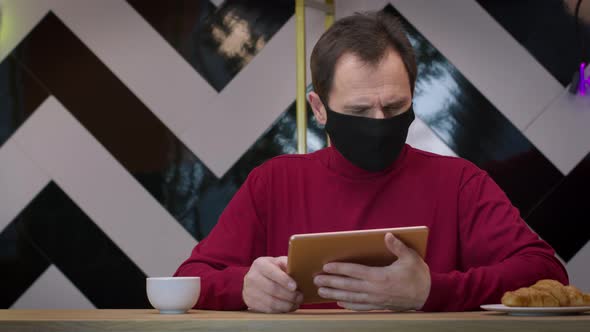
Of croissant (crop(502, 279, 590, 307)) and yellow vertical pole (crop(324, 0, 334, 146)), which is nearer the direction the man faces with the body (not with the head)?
the croissant

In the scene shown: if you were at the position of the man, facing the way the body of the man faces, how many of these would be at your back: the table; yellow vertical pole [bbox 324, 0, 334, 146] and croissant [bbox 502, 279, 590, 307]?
1

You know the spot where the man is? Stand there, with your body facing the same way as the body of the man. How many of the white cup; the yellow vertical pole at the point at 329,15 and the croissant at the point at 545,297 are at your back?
1

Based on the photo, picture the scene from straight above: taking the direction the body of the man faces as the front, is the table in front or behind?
in front

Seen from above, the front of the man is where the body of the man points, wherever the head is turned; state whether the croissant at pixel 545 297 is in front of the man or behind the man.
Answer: in front

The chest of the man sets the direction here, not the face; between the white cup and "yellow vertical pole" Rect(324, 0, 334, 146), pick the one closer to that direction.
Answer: the white cup

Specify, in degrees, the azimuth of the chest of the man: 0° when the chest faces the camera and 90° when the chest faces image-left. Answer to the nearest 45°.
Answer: approximately 0°

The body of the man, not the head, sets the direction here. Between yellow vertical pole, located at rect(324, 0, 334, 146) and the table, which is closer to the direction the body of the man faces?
the table
